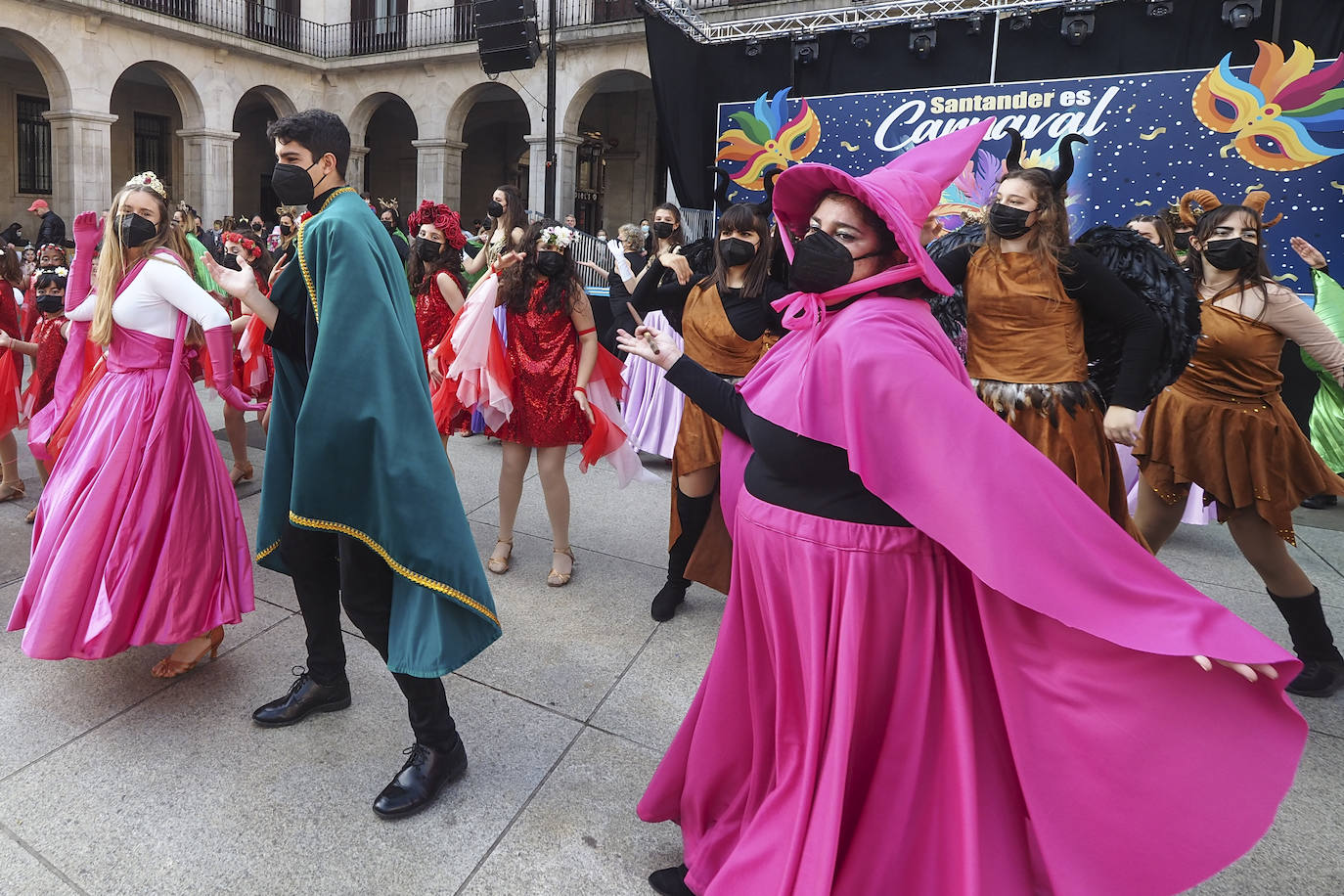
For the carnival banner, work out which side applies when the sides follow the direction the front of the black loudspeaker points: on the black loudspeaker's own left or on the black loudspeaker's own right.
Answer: on the black loudspeaker's own left

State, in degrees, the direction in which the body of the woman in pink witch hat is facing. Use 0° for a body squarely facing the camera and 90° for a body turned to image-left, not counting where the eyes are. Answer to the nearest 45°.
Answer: approximately 45°

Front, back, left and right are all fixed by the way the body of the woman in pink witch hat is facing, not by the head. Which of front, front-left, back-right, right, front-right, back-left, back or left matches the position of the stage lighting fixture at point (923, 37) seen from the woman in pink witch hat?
back-right

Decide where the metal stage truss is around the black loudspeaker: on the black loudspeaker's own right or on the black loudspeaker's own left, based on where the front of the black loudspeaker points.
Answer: on the black loudspeaker's own left

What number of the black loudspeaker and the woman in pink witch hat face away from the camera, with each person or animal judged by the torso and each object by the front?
0

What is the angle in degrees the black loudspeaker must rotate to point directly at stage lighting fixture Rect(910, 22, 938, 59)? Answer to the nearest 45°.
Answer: approximately 90° to its left

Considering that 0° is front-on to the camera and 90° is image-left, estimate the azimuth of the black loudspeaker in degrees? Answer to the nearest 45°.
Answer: approximately 45°
